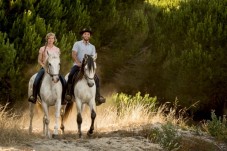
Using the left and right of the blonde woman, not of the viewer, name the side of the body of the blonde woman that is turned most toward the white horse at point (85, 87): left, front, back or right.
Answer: left

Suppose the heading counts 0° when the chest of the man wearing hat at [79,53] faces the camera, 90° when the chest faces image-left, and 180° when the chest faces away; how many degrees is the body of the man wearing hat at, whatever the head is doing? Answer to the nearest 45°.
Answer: approximately 0°

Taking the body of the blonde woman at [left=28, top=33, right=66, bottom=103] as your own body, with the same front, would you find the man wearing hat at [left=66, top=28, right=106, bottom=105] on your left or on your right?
on your left

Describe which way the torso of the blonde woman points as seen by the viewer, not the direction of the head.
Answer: toward the camera

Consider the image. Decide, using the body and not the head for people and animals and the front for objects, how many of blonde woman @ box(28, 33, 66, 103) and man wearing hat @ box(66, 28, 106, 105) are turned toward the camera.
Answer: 2

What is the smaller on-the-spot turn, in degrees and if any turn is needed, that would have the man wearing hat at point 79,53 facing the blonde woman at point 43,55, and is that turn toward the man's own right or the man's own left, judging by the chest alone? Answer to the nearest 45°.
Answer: approximately 90° to the man's own right
